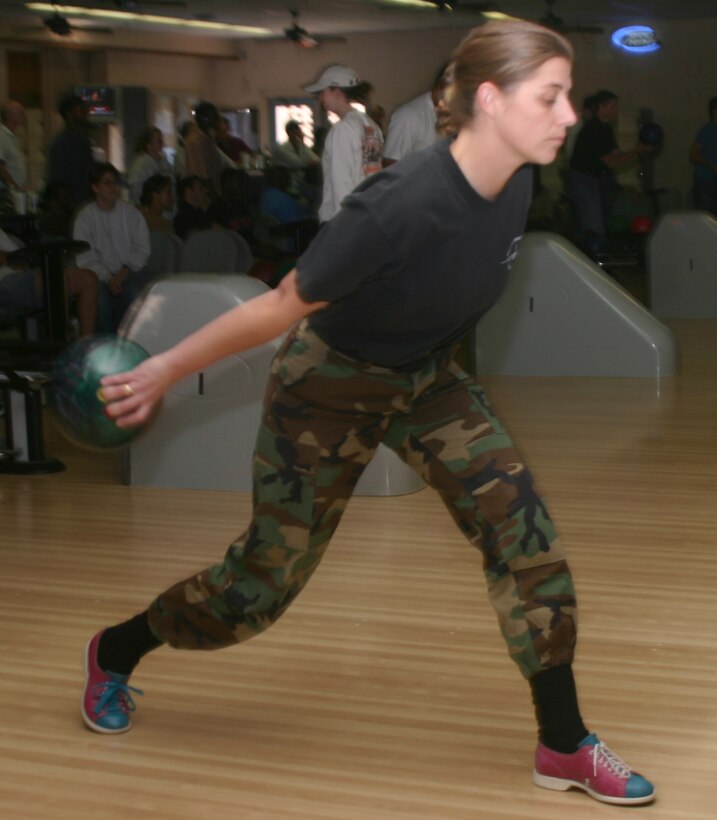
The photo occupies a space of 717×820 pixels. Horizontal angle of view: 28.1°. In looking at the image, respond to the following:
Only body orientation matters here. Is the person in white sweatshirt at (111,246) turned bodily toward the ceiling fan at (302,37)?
no

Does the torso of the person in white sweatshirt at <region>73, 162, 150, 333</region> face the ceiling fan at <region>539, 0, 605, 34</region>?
no

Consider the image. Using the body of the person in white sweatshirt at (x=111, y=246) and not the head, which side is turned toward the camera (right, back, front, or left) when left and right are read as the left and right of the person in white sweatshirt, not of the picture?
front

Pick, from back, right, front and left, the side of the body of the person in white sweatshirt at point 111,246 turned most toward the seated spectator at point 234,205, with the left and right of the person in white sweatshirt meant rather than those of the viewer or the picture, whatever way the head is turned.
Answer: left

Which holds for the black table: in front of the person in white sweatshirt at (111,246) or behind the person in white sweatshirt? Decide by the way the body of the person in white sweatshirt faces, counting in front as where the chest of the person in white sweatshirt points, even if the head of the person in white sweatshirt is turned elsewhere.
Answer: in front

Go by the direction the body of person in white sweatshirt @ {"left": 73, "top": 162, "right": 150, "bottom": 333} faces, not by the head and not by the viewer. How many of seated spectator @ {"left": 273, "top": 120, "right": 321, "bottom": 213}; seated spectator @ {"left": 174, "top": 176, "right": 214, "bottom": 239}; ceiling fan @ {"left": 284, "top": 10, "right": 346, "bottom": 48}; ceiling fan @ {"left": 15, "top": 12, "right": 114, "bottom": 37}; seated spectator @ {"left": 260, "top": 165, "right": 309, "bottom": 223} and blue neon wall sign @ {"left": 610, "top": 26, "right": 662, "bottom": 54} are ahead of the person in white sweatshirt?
0

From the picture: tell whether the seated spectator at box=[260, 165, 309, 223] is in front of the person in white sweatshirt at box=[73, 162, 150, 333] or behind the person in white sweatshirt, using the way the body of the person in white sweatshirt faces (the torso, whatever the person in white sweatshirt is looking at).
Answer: behind

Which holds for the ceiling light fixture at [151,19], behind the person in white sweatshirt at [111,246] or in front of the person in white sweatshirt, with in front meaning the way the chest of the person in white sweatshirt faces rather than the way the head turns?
behind

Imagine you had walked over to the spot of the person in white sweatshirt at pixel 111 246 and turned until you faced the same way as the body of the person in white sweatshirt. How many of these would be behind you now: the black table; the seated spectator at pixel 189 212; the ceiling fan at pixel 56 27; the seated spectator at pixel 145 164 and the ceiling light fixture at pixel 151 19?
4

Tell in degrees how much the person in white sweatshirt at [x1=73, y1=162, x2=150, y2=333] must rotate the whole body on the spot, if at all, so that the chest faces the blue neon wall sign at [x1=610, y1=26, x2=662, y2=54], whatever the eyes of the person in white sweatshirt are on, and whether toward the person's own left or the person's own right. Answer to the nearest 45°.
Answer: approximately 135° to the person's own left

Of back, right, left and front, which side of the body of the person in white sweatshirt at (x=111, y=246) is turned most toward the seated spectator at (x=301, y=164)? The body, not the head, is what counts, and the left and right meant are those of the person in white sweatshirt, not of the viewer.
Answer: back
